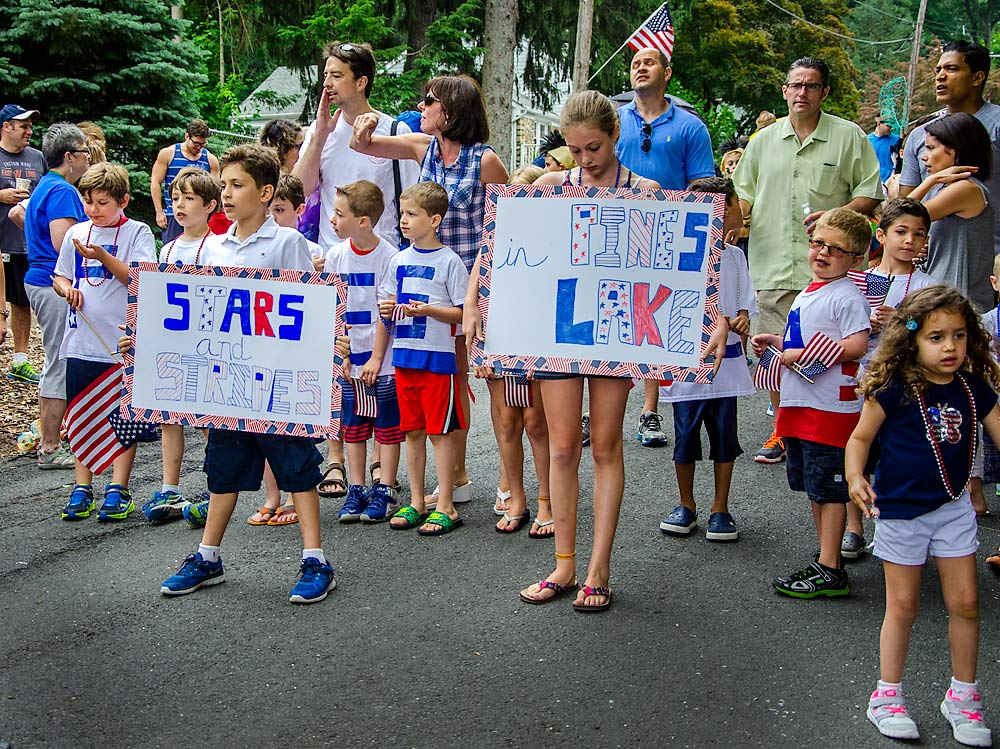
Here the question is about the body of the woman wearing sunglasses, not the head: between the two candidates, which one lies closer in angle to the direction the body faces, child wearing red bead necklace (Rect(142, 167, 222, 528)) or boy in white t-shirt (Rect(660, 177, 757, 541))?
the child wearing red bead necklace

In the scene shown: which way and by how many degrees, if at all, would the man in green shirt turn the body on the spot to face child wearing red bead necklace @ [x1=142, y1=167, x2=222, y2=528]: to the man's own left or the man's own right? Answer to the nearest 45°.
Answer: approximately 45° to the man's own right

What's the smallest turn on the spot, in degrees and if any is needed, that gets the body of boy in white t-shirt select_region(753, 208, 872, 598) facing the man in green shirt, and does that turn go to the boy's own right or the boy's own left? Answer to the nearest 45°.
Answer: approximately 135° to the boy's own right

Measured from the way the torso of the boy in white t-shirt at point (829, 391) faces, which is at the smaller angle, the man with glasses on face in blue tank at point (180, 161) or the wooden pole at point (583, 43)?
the man with glasses on face in blue tank

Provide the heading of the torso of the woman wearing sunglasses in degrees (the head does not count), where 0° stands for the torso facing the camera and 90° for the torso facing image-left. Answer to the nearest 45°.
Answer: approximately 45°

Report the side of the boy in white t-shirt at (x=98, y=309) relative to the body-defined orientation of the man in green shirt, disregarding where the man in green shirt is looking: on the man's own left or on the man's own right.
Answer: on the man's own right

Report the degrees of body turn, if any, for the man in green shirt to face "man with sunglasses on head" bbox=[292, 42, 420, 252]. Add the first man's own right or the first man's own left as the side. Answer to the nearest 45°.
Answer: approximately 45° to the first man's own right
